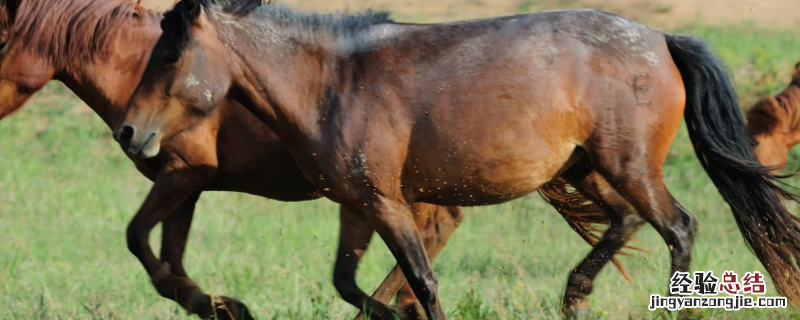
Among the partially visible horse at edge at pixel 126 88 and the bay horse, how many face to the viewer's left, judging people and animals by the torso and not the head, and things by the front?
2

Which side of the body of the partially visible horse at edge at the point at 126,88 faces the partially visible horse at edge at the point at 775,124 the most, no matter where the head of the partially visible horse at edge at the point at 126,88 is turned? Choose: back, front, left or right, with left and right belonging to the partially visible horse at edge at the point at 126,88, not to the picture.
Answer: back

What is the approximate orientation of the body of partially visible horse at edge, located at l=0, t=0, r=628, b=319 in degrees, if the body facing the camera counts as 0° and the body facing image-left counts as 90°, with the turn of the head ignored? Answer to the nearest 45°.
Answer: approximately 90°

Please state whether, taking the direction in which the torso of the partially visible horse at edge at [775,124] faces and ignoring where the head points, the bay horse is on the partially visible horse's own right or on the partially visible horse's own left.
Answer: on the partially visible horse's own left

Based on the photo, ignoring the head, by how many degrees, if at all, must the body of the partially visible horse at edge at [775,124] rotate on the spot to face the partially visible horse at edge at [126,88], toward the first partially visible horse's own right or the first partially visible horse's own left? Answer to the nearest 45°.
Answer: approximately 45° to the first partially visible horse's own left

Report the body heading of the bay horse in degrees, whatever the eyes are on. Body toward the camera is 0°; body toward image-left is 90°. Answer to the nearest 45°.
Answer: approximately 90°
